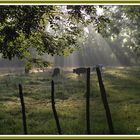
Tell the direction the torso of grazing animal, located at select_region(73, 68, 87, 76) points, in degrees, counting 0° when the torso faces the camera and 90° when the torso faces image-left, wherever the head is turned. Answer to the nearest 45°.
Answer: approximately 90°
